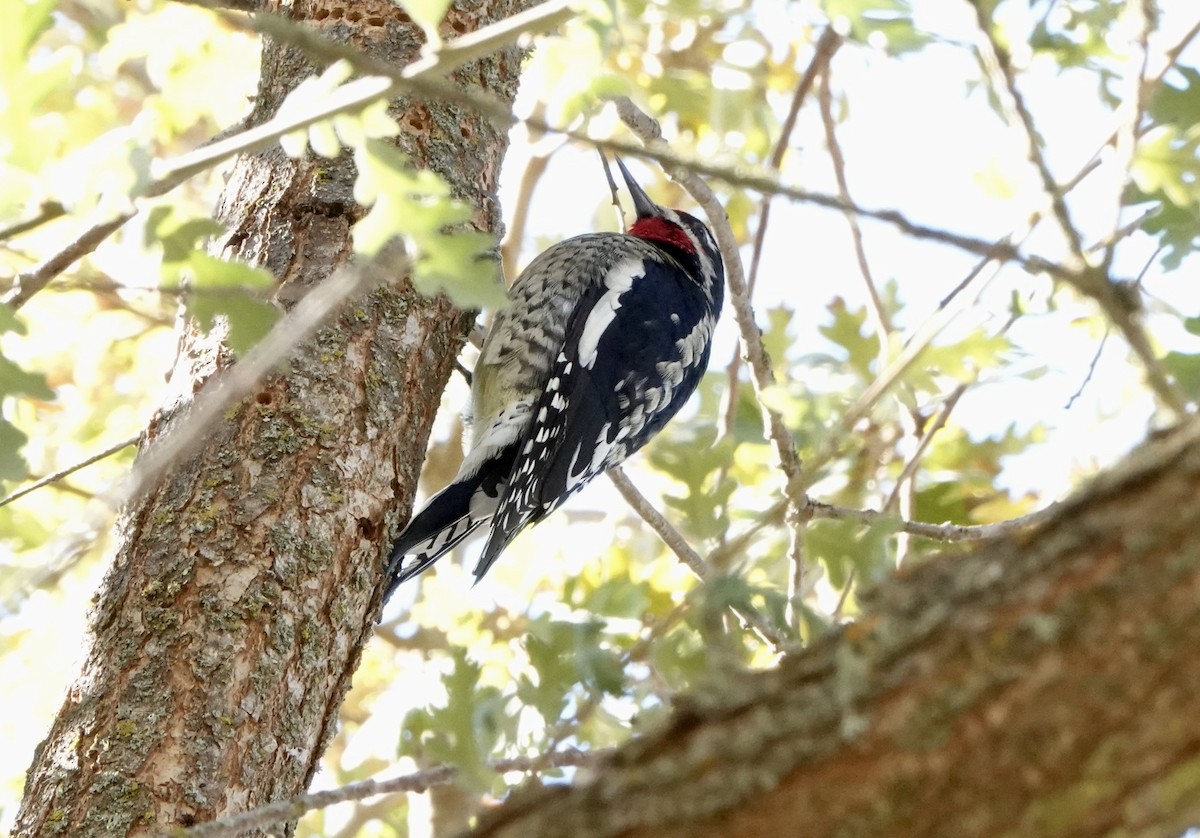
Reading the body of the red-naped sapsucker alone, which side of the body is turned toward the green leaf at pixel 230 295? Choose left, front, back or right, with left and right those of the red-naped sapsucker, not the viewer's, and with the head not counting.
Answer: left

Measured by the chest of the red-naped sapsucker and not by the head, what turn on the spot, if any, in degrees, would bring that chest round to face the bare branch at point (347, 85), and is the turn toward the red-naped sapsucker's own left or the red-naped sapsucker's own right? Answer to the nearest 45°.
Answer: approximately 90° to the red-naped sapsucker's own left
